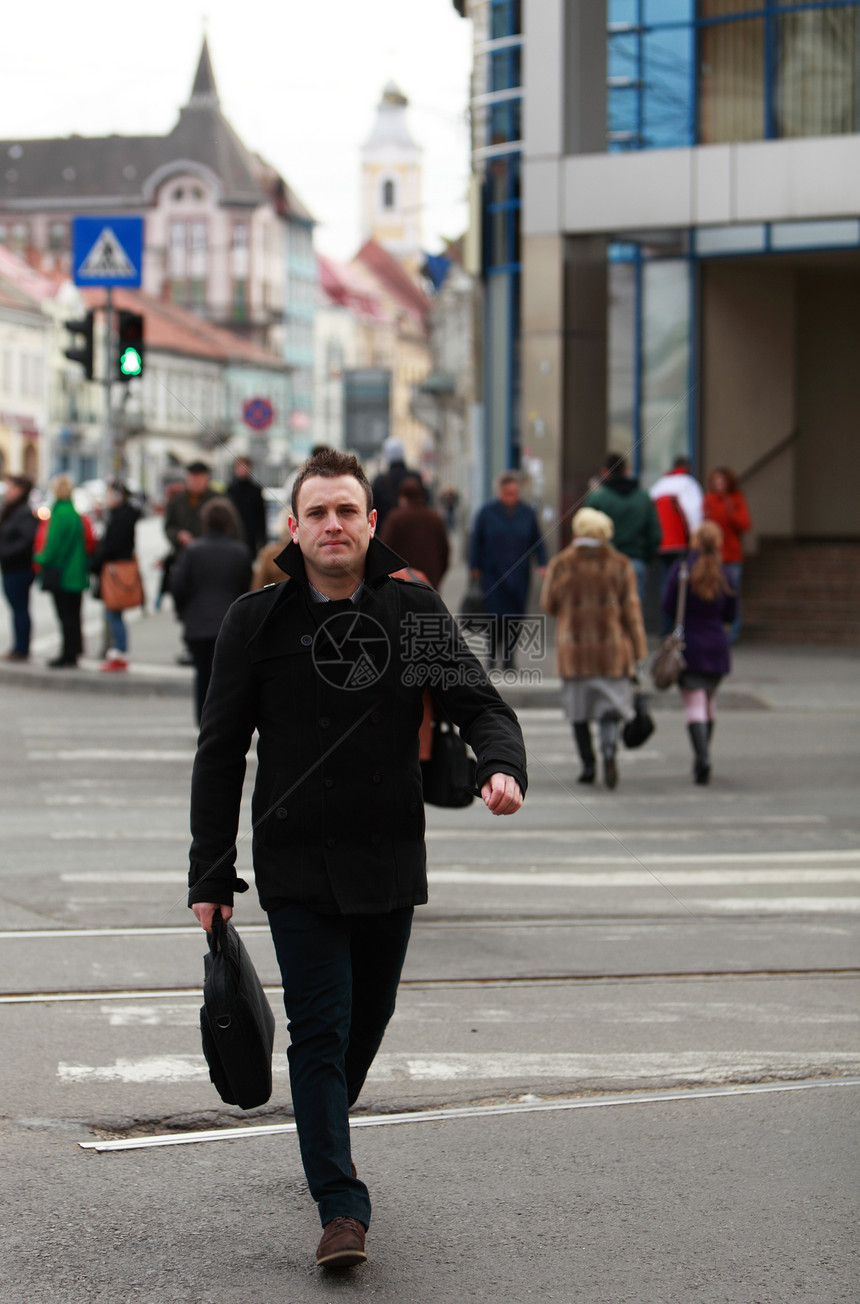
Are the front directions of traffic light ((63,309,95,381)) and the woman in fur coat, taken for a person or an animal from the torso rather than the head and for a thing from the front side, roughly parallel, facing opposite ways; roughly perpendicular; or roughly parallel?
roughly perpendicular

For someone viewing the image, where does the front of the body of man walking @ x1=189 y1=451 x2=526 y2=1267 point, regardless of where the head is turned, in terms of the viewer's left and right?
facing the viewer

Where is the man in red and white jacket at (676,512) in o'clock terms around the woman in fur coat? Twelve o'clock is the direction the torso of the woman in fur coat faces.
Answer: The man in red and white jacket is roughly at 12 o'clock from the woman in fur coat.

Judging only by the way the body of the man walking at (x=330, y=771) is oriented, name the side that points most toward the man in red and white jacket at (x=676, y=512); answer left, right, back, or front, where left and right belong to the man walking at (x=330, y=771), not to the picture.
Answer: back

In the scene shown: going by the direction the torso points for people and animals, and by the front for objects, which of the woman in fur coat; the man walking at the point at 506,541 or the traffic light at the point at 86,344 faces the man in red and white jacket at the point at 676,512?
the woman in fur coat

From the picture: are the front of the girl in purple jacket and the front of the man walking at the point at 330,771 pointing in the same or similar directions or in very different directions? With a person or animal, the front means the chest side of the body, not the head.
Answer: very different directions

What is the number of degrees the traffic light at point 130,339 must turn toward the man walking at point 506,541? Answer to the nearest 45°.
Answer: approximately 45° to its left

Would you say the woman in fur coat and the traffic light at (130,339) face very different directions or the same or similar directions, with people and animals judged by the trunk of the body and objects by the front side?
very different directions

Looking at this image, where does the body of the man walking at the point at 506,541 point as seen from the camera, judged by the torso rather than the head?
toward the camera

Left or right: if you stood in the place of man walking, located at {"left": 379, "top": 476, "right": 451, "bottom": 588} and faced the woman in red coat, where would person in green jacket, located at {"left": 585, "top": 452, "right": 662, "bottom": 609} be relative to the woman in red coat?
right

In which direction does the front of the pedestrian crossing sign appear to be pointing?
toward the camera

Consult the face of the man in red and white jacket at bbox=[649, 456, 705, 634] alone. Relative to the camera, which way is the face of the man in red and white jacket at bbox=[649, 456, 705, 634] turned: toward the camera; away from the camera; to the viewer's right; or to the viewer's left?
away from the camera

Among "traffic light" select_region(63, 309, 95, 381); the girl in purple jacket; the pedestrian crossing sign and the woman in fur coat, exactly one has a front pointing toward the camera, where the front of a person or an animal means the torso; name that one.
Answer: the pedestrian crossing sign

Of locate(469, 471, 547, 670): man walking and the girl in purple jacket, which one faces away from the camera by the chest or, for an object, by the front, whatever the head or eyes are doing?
the girl in purple jacket

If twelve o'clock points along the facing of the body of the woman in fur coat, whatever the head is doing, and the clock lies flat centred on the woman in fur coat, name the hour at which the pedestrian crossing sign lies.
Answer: The pedestrian crossing sign is roughly at 11 o'clock from the woman in fur coat.

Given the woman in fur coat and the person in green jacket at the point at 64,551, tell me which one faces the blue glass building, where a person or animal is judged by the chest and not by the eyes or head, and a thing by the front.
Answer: the woman in fur coat

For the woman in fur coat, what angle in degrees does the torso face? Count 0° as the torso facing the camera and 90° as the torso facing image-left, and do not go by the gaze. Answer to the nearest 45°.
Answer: approximately 180°

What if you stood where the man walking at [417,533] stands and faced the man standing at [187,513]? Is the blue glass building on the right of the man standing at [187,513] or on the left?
right
